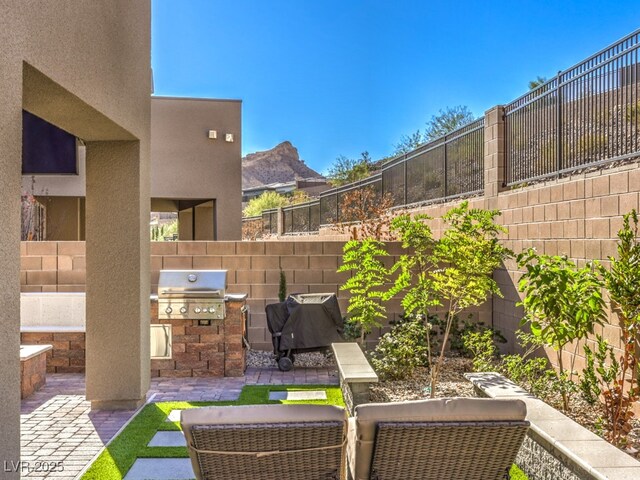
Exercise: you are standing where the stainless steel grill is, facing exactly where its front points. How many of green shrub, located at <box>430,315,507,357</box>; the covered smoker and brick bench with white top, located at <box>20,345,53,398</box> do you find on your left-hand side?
2

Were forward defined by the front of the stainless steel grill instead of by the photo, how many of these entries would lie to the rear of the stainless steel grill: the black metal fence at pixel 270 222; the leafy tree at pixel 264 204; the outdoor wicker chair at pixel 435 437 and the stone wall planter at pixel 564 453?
2

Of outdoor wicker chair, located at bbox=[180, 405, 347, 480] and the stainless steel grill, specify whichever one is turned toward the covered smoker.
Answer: the outdoor wicker chair

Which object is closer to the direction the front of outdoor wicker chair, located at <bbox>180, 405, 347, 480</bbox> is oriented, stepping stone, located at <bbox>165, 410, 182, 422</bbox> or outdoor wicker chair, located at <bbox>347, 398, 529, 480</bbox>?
the stepping stone

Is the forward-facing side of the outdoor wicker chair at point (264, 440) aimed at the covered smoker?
yes

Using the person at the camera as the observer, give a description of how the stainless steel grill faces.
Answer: facing the viewer

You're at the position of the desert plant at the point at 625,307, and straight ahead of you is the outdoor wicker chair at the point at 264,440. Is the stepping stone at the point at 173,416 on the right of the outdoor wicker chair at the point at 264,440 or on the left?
right

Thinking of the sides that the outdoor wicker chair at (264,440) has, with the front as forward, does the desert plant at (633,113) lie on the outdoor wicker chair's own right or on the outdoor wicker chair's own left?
on the outdoor wicker chair's own right

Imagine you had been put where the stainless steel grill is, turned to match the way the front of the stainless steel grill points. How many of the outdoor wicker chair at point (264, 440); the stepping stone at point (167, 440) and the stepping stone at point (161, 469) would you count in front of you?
3

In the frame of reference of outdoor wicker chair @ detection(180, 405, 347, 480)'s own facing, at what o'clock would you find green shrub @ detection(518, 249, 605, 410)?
The green shrub is roughly at 2 o'clock from the outdoor wicker chair.

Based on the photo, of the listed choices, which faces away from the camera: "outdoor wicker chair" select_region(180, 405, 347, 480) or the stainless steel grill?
the outdoor wicker chair

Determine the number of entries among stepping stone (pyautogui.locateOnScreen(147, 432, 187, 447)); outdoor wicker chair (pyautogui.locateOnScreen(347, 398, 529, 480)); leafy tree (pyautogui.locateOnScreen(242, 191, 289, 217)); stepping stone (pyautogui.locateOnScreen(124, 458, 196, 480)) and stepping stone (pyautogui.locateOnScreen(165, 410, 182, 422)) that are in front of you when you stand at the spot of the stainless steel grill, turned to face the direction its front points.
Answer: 4

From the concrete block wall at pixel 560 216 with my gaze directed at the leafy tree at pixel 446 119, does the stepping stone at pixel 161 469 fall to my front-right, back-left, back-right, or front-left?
back-left

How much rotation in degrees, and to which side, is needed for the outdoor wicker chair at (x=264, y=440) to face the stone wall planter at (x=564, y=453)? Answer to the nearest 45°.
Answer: approximately 90° to its right

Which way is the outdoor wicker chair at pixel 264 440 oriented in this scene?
away from the camera

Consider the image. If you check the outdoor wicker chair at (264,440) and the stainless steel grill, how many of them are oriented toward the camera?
1

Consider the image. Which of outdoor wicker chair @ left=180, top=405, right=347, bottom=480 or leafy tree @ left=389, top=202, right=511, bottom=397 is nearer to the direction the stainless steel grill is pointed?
the outdoor wicker chair

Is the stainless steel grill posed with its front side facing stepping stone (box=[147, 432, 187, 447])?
yes

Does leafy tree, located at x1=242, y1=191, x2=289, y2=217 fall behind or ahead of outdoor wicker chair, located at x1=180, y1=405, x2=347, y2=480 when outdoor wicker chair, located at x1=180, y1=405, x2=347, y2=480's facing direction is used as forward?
ahead

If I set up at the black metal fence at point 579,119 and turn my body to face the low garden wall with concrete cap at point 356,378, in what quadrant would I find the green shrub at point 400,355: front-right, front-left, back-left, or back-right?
front-right

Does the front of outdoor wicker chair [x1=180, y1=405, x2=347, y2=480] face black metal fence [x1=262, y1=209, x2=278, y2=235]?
yes

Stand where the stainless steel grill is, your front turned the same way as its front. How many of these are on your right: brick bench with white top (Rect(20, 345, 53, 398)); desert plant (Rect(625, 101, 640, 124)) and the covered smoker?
1
